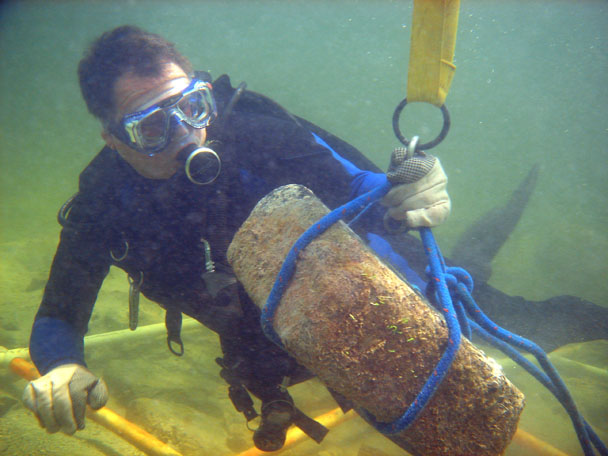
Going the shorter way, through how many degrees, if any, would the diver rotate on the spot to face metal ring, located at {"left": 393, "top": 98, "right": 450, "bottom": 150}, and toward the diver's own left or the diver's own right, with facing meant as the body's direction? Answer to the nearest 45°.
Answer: approximately 45° to the diver's own left

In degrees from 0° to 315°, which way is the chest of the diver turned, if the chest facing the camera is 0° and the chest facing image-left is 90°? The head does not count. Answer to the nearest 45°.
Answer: approximately 0°

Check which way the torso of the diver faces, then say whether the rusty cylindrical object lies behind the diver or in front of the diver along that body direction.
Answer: in front

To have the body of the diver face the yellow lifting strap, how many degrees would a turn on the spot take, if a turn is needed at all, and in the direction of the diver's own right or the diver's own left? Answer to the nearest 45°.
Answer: approximately 45° to the diver's own left
